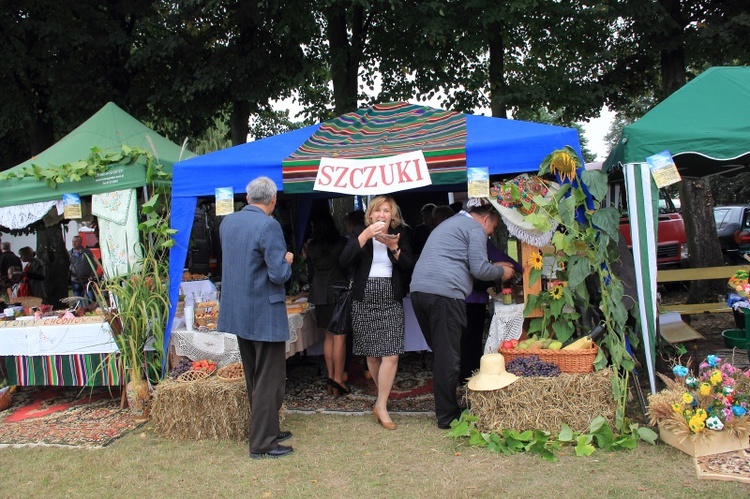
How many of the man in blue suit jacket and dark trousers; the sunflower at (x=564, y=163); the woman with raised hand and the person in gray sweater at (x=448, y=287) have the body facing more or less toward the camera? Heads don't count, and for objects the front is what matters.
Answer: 2

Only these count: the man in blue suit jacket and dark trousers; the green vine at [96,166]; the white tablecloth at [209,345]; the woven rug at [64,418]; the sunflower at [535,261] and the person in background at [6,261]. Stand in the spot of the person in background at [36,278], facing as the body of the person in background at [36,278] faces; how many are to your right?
1

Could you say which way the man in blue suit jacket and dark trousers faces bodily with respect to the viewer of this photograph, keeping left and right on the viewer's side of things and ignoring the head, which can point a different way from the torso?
facing away from the viewer and to the right of the viewer

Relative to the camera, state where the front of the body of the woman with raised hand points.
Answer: toward the camera

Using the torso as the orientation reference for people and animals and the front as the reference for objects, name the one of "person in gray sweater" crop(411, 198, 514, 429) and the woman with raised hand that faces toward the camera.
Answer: the woman with raised hand

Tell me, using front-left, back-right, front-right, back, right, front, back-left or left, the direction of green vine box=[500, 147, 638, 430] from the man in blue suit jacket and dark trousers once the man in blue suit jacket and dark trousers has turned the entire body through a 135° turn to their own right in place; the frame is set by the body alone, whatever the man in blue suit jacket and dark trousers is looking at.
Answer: left

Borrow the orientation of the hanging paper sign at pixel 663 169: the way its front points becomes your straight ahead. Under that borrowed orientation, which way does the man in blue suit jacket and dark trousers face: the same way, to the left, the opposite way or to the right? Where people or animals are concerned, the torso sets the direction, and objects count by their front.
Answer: the opposite way

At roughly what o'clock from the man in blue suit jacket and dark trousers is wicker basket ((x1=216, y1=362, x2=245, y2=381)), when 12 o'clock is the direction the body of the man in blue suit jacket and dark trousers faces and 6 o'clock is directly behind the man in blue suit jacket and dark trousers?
The wicker basket is roughly at 10 o'clock from the man in blue suit jacket and dark trousers.

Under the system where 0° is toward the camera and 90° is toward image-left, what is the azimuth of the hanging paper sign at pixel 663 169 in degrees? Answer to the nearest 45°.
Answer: approximately 0°

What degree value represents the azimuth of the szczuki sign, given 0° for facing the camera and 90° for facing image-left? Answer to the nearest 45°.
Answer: approximately 0°

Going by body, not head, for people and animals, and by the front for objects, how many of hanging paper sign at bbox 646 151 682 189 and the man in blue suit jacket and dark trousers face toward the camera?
1

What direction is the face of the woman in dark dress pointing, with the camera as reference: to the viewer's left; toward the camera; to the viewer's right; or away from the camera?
away from the camera

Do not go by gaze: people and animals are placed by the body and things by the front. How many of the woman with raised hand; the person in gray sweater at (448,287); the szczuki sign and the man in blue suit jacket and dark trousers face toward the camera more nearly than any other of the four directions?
2
